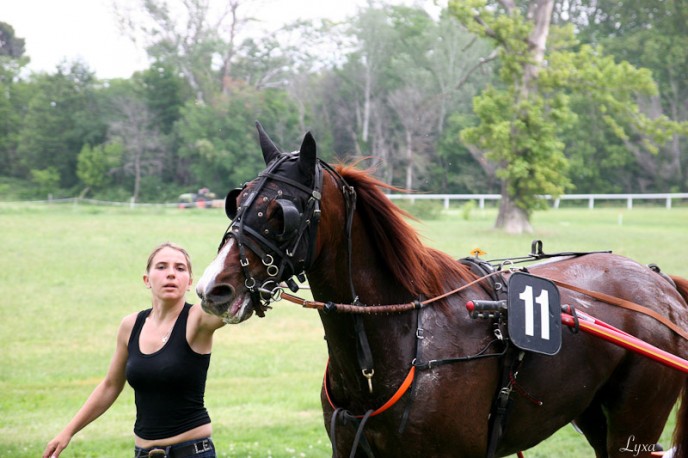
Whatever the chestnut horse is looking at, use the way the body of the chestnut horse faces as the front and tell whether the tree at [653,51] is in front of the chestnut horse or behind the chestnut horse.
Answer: behind

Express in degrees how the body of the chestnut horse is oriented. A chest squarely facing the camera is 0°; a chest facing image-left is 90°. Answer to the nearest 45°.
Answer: approximately 45°

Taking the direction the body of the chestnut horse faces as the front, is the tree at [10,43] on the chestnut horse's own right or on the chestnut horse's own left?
on the chestnut horse's own right

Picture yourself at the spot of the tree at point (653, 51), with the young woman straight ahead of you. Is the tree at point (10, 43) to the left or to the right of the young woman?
right

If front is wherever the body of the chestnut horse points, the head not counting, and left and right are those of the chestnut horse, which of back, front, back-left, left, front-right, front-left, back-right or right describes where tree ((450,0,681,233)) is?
back-right

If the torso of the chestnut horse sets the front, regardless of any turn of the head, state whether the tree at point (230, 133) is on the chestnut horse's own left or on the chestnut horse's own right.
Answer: on the chestnut horse's own right

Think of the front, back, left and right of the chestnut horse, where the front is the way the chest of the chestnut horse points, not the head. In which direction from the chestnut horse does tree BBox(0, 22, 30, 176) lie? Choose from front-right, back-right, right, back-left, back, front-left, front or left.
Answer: right

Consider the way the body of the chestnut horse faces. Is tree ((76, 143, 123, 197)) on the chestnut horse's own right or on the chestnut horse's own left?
on the chestnut horse's own right

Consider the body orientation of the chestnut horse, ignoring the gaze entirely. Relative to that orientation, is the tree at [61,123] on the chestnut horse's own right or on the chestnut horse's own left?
on the chestnut horse's own right

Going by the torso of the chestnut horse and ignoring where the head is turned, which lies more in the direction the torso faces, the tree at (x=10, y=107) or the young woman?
the young woman
